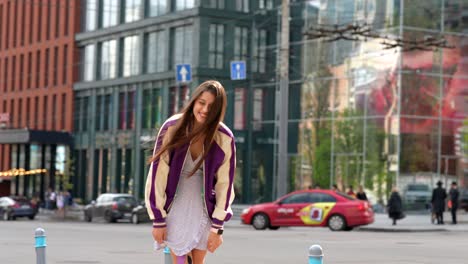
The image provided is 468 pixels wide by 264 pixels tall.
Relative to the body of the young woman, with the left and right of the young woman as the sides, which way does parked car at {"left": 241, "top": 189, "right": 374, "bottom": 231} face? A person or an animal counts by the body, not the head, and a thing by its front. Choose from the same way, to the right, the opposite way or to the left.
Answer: to the right

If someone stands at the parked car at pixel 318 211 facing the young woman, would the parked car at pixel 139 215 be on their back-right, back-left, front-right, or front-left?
back-right

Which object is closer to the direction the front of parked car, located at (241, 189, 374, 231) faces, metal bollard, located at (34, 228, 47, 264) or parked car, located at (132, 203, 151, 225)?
the parked car

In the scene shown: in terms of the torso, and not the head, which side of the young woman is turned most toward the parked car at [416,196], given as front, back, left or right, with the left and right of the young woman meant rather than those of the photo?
back

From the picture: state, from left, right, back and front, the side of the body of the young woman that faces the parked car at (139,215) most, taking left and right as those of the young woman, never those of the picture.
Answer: back

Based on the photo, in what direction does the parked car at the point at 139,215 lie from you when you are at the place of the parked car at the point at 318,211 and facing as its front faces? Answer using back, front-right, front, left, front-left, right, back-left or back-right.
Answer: front-right

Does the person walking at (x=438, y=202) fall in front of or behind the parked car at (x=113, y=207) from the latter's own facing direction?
behind

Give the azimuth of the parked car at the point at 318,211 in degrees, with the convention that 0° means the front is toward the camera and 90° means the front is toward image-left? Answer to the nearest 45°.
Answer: approximately 90°

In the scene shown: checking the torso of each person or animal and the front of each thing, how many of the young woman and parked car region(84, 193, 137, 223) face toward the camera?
1

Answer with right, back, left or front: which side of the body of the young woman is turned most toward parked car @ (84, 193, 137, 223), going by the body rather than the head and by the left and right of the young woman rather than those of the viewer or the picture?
back

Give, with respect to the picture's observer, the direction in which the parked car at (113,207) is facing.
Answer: facing away from the viewer and to the left of the viewer

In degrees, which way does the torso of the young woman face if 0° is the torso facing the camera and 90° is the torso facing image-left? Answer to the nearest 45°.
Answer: approximately 0°
